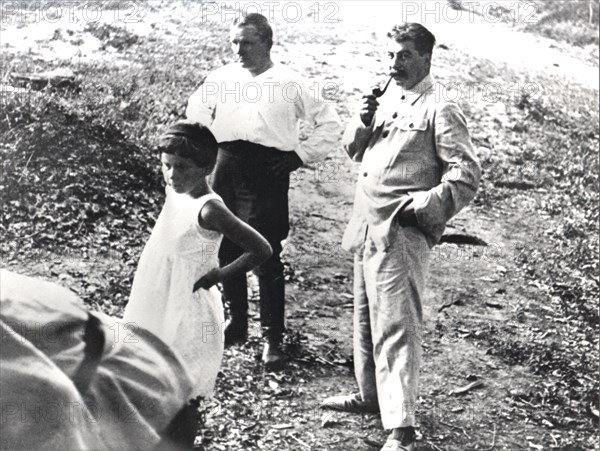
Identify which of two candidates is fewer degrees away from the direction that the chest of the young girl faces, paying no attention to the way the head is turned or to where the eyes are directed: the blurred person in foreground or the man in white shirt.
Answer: the blurred person in foreground

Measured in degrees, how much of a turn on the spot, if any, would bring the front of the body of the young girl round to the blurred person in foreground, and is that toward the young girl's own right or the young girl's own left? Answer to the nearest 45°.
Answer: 0° — they already face them

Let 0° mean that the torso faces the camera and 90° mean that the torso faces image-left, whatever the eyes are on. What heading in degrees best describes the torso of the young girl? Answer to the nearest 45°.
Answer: approximately 45°

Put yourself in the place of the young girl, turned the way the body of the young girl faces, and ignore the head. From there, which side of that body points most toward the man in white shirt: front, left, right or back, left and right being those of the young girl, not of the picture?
back
